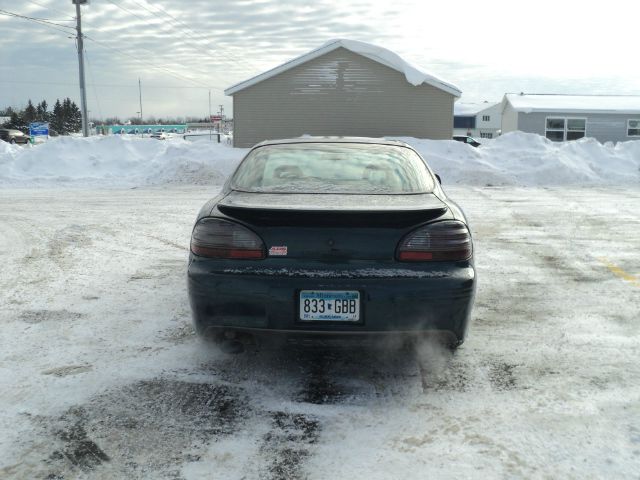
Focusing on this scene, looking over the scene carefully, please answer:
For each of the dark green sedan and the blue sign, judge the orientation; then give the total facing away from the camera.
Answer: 1

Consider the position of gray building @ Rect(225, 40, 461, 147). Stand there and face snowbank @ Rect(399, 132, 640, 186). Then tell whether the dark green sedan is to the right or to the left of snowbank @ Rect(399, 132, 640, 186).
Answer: right

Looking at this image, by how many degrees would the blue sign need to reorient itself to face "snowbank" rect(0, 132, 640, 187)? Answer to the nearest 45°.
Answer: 0° — it already faces it

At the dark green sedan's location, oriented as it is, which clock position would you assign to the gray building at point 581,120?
The gray building is roughly at 1 o'clock from the dark green sedan.

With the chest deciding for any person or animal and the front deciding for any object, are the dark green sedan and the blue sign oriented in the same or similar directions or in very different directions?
very different directions

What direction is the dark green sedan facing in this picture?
away from the camera

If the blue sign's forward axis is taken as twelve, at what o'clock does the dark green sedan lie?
The dark green sedan is roughly at 12 o'clock from the blue sign.

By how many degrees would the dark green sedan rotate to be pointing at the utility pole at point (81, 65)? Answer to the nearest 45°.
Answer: approximately 45° to its left
